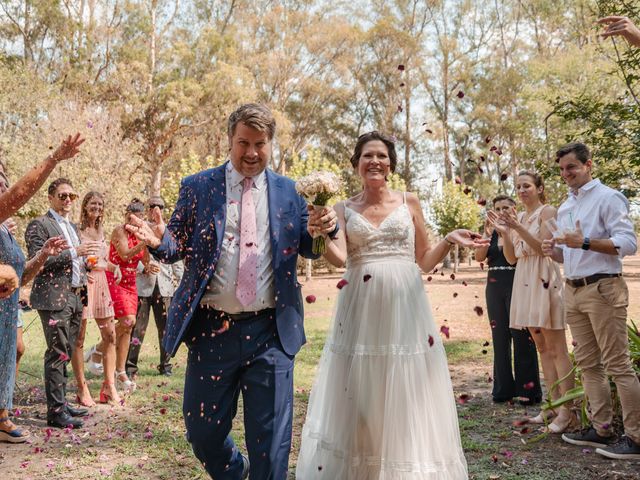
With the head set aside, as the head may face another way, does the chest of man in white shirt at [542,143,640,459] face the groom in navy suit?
yes

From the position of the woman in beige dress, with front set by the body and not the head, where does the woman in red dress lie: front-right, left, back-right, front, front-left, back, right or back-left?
front-right

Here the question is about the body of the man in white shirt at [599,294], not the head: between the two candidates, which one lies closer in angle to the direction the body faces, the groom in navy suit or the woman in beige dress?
the groom in navy suit

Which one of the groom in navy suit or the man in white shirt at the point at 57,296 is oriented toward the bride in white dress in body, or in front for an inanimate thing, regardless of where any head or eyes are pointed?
the man in white shirt

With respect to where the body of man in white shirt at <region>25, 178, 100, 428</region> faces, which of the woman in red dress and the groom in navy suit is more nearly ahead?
the groom in navy suit

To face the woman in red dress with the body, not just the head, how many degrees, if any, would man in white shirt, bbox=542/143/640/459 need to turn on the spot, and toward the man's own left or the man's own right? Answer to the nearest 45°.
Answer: approximately 45° to the man's own right

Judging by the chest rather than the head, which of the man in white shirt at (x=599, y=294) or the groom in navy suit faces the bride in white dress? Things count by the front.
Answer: the man in white shirt

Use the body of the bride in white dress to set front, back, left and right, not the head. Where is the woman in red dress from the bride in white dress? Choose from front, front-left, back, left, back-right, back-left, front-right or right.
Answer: back-right

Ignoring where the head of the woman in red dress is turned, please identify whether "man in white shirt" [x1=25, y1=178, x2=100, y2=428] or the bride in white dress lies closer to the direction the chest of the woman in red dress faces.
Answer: the bride in white dress

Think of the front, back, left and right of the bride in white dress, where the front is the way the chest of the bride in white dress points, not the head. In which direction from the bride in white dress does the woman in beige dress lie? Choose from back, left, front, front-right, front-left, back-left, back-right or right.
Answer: back-left

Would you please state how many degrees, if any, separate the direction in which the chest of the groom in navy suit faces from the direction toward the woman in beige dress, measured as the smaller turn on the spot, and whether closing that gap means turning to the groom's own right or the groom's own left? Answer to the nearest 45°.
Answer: approximately 135° to the groom's own left

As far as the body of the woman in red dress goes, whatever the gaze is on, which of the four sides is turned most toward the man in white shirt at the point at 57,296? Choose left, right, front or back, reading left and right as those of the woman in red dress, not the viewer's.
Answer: right
